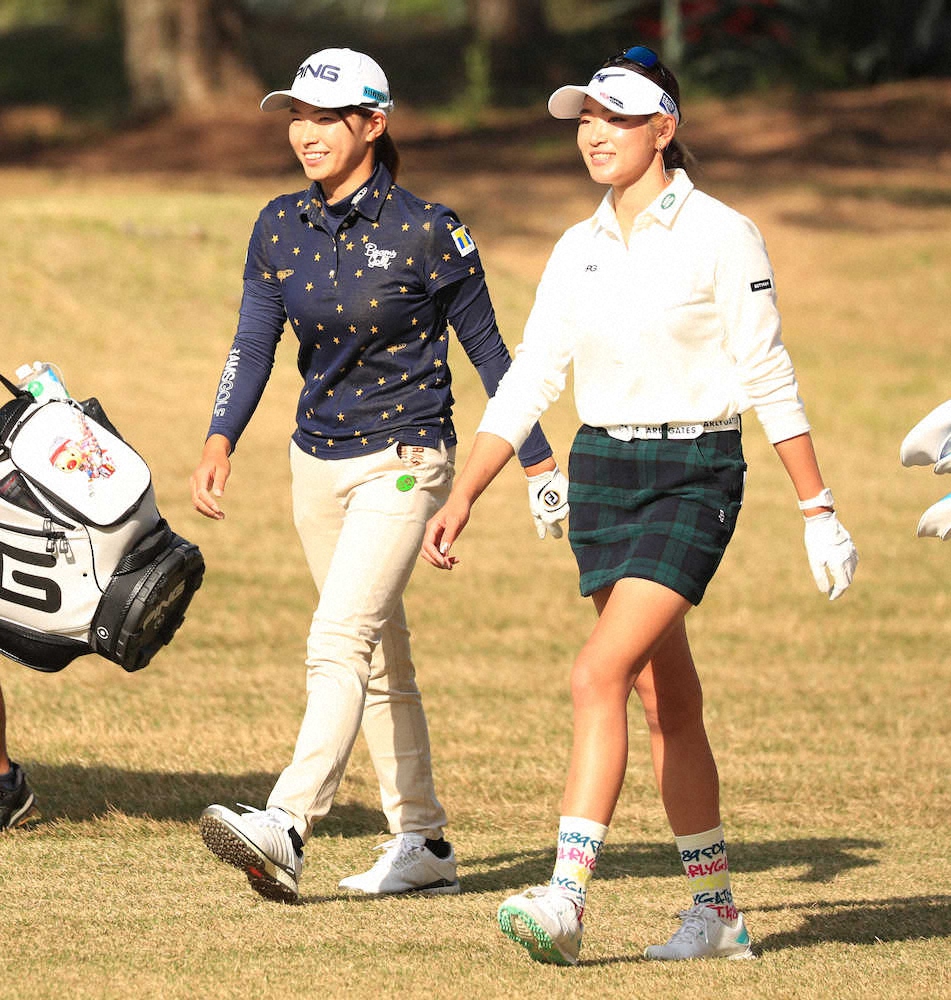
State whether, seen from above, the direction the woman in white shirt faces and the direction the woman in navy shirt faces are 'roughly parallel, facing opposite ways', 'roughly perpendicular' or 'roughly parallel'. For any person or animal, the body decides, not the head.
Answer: roughly parallel

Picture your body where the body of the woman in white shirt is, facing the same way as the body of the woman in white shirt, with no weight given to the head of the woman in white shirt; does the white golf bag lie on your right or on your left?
on your right

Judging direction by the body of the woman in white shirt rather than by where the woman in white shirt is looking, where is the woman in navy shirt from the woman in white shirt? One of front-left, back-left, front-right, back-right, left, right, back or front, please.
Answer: right

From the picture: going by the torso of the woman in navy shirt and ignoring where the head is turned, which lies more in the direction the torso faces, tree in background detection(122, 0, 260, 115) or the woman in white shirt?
the woman in white shirt

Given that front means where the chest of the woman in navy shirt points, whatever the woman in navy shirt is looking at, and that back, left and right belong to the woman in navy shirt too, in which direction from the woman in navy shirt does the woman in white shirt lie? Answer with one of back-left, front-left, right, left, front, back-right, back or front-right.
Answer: left

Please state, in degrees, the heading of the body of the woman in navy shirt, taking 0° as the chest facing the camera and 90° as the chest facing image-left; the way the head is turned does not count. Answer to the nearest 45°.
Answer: approximately 45°

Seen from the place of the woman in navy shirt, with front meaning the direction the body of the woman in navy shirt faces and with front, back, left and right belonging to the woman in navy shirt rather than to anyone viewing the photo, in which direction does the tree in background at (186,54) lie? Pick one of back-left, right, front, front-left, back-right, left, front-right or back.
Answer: back-right

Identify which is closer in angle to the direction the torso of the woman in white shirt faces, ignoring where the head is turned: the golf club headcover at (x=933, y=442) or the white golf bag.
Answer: the white golf bag

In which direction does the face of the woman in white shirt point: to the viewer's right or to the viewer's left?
to the viewer's left

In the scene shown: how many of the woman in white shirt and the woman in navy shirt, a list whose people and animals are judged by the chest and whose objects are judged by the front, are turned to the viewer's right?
0

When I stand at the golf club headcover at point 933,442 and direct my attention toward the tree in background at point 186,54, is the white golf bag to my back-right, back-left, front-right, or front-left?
front-left

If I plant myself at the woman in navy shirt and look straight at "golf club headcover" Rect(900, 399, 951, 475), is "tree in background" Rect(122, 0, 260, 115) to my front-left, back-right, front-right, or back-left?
back-left

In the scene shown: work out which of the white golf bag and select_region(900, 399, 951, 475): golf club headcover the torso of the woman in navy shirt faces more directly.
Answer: the white golf bag

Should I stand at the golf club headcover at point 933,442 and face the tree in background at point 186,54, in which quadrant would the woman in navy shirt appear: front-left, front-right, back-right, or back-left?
front-left

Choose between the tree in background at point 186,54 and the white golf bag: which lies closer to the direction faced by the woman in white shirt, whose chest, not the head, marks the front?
the white golf bag

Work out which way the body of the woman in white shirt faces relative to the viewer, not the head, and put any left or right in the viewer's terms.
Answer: facing the viewer and to the left of the viewer
